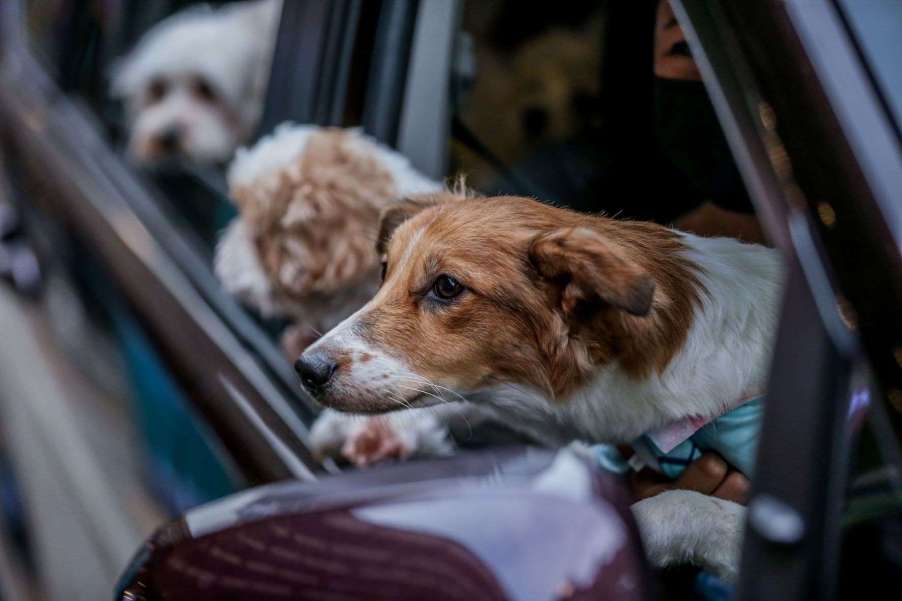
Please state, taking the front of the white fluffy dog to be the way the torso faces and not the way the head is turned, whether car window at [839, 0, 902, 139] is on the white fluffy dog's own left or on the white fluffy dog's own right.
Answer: on the white fluffy dog's own left

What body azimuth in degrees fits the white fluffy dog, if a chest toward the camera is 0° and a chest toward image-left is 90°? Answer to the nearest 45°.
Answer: approximately 45°

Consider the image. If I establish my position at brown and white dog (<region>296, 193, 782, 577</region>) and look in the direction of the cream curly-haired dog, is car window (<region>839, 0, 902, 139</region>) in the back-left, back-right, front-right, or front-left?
back-right

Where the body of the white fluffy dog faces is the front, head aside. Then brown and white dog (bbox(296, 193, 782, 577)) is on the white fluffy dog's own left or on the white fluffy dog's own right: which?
on the white fluffy dog's own left

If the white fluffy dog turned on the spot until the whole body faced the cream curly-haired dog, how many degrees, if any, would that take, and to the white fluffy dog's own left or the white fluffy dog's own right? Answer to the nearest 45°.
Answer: approximately 45° to the white fluffy dog's own left
